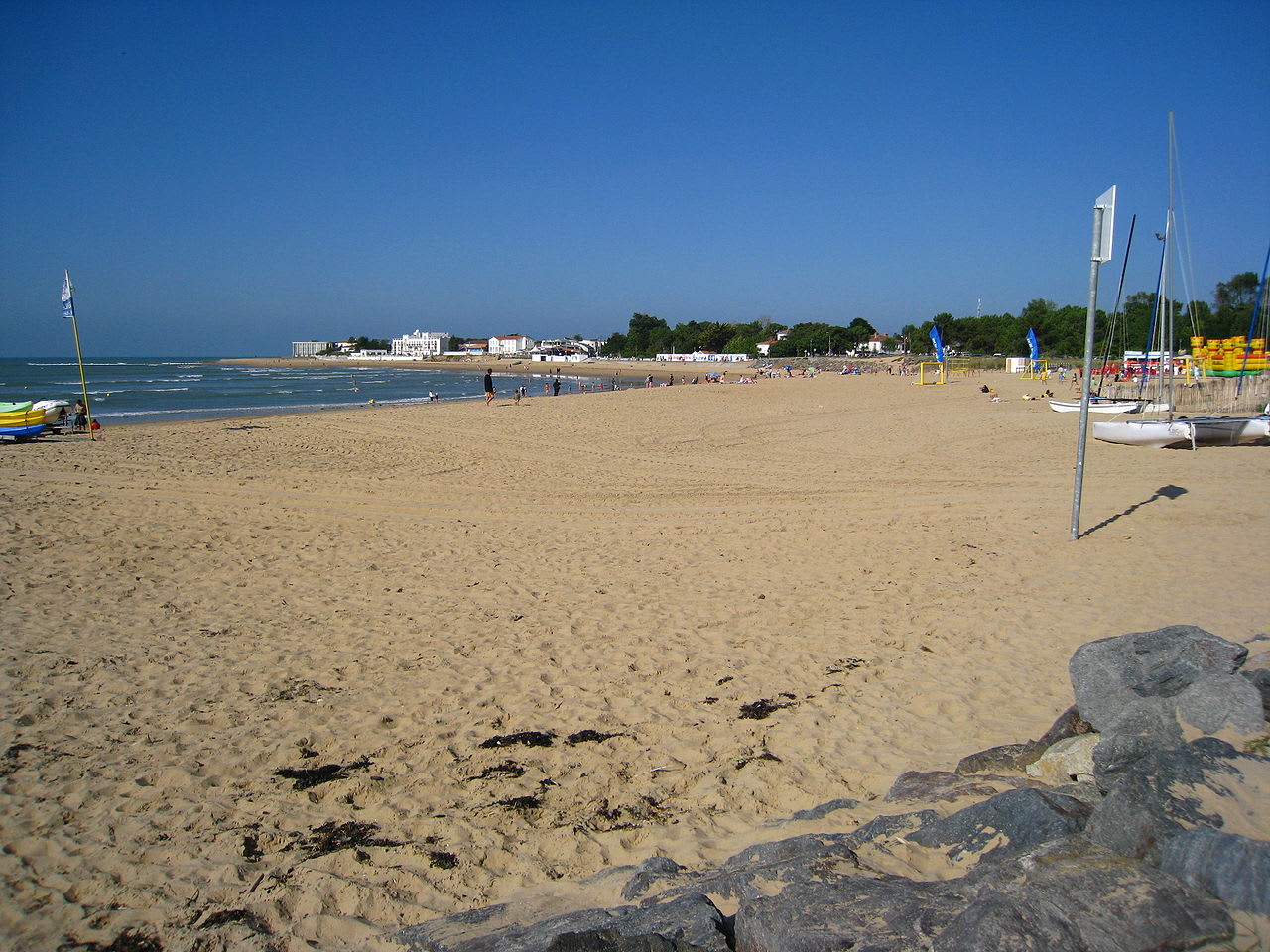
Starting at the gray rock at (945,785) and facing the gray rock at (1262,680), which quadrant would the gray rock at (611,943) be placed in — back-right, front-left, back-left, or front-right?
back-right
